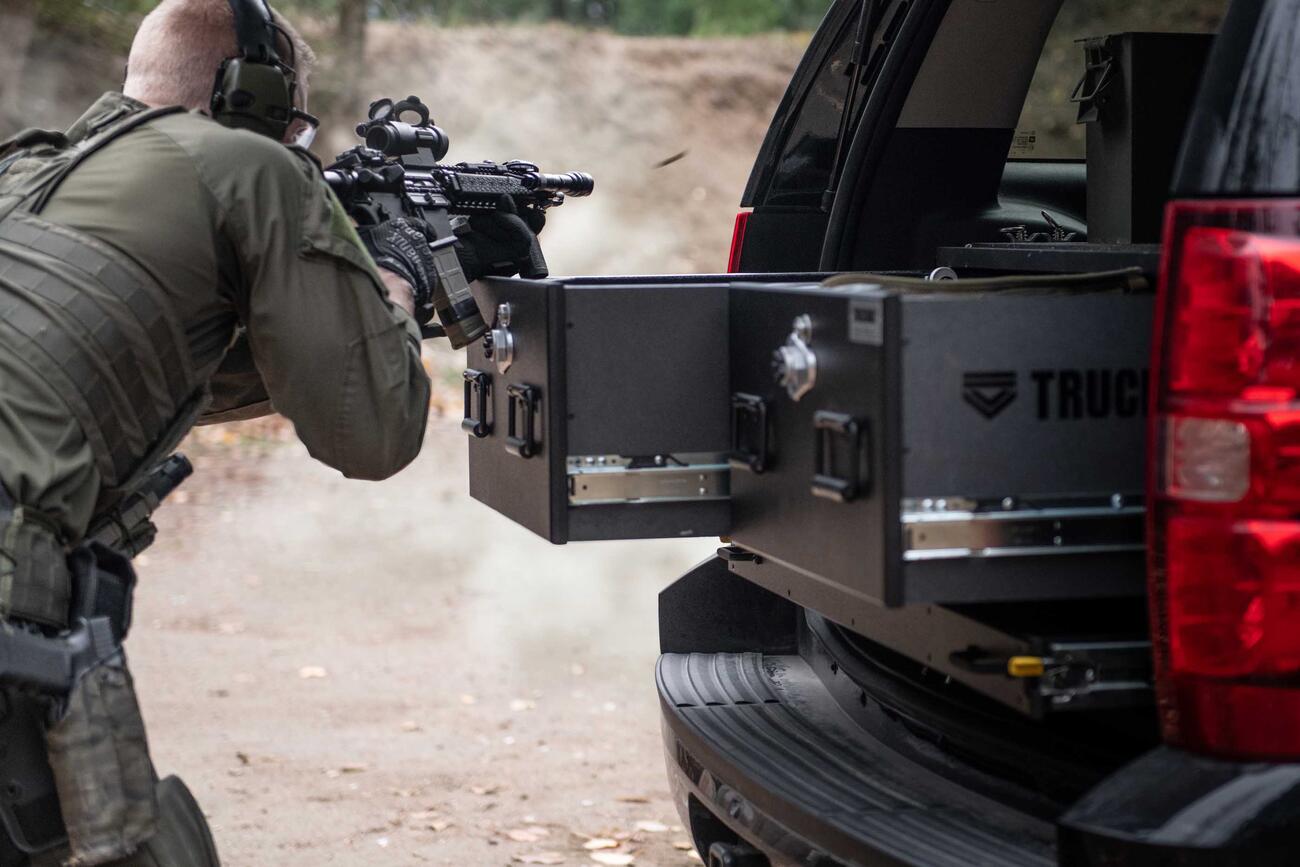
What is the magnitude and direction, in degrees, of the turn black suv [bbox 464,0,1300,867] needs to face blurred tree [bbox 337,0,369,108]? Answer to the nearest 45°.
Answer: approximately 45° to its left

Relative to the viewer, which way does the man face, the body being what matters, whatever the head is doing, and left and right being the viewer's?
facing away from the viewer and to the right of the viewer

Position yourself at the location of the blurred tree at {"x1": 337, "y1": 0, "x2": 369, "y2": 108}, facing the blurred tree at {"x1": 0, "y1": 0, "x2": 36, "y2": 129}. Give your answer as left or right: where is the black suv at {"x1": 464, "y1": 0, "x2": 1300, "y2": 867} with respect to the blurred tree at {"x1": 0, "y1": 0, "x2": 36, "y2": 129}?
left

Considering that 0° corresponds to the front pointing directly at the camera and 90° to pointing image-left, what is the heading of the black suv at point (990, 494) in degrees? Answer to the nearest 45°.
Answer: approximately 225°

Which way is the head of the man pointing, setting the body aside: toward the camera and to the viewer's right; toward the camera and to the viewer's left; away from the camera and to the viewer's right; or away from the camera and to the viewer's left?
away from the camera and to the viewer's right

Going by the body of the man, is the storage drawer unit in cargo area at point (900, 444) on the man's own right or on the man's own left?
on the man's own right

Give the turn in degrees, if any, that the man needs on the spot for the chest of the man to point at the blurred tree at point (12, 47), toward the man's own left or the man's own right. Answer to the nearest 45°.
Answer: approximately 45° to the man's own left
